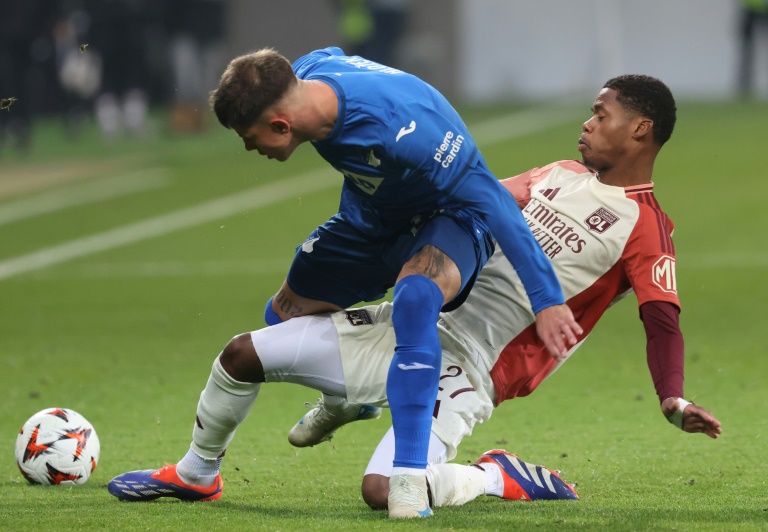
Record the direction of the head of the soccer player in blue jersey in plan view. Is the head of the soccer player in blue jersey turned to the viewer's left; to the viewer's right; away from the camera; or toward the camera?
to the viewer's left

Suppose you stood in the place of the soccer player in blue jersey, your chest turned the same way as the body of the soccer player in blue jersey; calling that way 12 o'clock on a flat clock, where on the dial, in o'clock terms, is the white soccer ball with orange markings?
The white soccer ball with orange markings is roughly at 2 o'clock from the soccer player in blue jersey.

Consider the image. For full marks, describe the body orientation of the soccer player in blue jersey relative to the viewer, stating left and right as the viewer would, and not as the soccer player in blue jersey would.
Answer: facing the viewer and to the left of the viewer
